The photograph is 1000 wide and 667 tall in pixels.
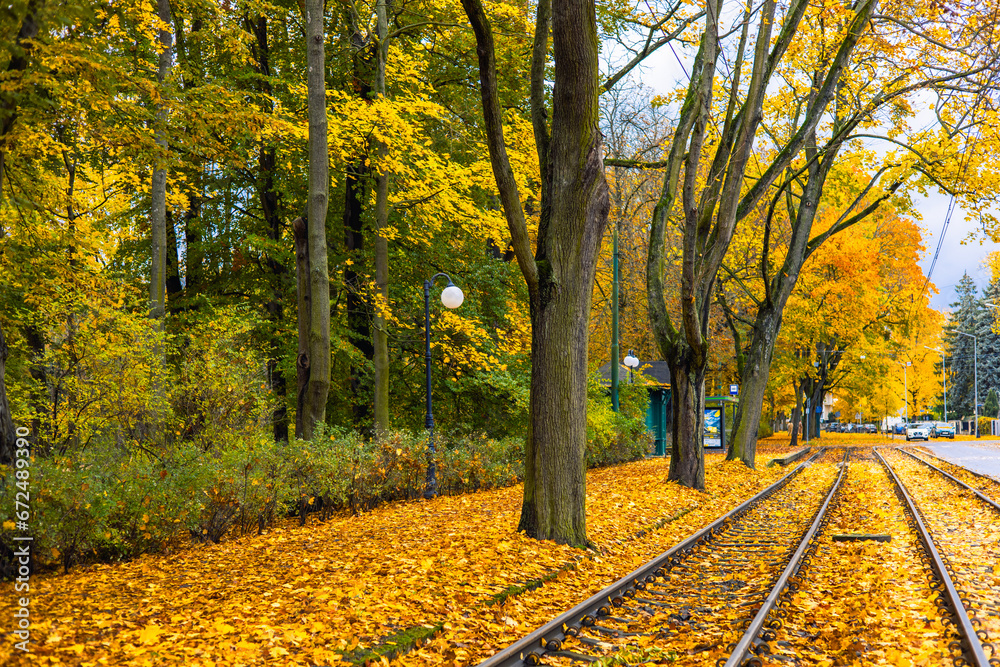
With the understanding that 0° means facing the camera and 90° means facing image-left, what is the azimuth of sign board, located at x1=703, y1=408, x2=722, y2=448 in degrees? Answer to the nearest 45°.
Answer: approximately 0°

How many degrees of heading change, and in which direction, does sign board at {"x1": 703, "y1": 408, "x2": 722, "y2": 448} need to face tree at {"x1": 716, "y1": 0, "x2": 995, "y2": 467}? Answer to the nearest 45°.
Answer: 0° — it already faces it

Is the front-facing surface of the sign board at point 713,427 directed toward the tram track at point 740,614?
yes

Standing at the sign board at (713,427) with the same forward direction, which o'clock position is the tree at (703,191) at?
The tree is roughly at 12 o'clock from the sign board.

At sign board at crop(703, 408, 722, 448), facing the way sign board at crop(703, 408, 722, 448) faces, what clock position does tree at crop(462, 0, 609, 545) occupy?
The tree is roughly at 12 o'clock from the sign board.
